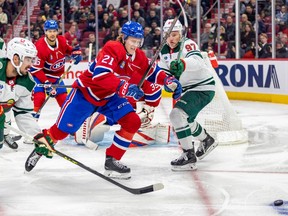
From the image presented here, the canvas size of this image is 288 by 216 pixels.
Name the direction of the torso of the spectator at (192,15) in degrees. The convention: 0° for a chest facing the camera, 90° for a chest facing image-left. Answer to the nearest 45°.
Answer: approximately 0°

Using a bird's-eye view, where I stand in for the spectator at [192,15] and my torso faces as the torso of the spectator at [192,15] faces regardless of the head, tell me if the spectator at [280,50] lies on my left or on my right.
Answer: on my left

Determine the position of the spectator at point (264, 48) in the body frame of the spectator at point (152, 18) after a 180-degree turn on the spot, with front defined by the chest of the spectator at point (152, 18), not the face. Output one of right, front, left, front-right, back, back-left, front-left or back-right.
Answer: back-right

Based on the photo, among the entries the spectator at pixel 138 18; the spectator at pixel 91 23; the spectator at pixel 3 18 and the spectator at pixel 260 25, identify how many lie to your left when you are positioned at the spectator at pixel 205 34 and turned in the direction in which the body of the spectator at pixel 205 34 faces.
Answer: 1

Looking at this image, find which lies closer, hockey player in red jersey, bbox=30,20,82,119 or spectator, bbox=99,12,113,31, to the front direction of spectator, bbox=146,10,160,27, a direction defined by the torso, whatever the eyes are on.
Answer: the hockey player in red jersey

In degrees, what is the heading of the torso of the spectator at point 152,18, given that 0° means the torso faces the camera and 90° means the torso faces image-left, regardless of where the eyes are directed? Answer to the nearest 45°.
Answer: approximately 0°

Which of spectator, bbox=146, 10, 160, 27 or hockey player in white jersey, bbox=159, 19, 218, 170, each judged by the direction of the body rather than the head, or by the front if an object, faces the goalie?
the spectator

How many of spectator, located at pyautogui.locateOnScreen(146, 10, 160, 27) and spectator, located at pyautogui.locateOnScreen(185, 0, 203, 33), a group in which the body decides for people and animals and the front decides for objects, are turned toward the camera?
2

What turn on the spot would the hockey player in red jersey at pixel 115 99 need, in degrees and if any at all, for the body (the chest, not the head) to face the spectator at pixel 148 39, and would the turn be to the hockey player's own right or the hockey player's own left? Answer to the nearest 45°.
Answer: approximately 135° to the hockey player's own left

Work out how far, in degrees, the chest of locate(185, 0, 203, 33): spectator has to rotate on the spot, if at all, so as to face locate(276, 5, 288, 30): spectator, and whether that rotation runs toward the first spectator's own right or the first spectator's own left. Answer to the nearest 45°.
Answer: approximately 45° to the first spectator's own left

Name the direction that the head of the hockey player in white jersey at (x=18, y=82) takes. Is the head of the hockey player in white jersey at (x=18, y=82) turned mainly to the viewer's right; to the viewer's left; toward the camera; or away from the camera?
to the viewer's right

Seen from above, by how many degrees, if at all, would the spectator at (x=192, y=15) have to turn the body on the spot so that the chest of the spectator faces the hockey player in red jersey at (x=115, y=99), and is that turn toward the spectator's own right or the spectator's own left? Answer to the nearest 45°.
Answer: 0° — they already face them
